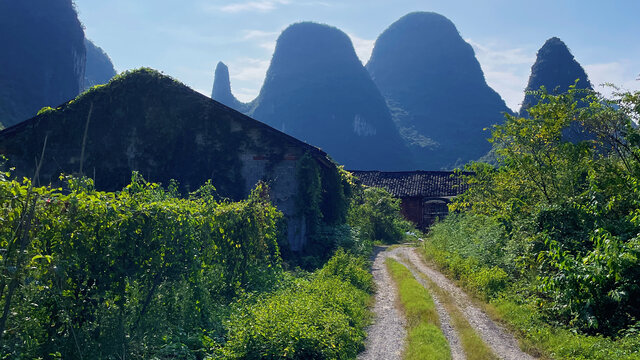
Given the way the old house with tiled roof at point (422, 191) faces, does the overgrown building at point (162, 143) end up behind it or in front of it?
in front

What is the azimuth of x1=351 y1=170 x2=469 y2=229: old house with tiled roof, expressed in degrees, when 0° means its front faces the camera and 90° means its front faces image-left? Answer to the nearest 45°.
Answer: approximately 0°

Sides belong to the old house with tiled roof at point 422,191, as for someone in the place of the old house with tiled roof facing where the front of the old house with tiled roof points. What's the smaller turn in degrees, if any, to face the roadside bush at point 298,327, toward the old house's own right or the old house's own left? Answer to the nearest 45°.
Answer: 0° — it already faces it

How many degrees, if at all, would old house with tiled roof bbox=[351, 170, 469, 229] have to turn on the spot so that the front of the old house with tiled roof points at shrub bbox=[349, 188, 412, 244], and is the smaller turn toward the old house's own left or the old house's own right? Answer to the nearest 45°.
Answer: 0° — it already faces it
